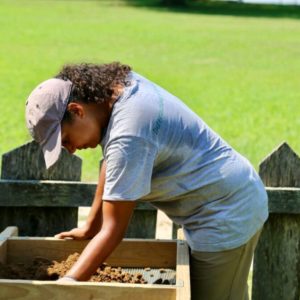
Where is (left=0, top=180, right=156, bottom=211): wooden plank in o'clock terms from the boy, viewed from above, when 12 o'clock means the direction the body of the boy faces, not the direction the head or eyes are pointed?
The wooden plank is roughly at 2 o'clock from the boy.

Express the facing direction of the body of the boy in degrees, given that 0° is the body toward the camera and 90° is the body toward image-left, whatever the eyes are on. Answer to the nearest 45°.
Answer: approximately 90°

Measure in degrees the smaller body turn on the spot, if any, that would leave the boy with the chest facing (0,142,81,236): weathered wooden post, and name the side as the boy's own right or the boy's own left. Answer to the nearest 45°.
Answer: approximately 45° to the boy's own right
